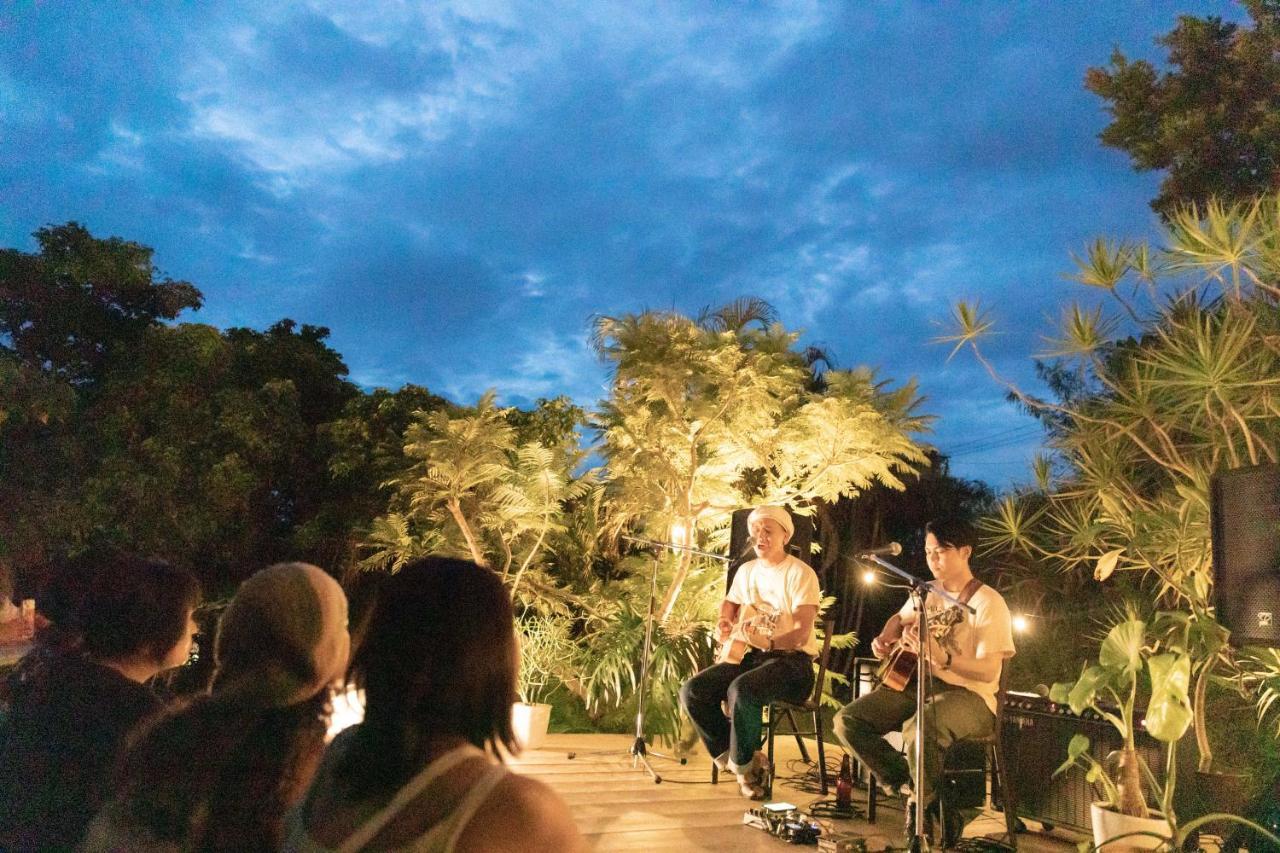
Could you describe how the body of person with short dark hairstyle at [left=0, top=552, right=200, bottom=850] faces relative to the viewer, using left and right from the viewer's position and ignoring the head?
facing away from the viewer and to the right of the viewer

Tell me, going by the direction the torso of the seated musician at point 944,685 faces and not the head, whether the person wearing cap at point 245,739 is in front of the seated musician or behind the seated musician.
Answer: in front

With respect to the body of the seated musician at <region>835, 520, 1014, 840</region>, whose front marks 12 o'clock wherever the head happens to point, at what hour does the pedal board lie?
The pedal board is roughly at 1 o'clock from the seated musician.

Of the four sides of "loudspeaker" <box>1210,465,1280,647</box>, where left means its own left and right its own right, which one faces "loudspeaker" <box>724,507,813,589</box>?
right

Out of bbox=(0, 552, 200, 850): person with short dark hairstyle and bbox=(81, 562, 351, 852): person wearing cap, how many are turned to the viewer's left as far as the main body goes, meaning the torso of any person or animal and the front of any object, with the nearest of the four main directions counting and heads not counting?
0

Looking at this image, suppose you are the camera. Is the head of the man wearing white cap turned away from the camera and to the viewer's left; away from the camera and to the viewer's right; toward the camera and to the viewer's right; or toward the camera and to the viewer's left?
toward the camera and to the viewer's left

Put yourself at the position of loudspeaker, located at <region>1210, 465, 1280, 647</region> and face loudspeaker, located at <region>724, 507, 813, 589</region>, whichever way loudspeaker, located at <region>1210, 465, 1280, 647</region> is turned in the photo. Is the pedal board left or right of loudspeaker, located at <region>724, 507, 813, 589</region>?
left

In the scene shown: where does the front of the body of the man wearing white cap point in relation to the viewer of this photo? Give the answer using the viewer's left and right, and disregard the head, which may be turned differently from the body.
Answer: facing the viewer and to the left of the viewer

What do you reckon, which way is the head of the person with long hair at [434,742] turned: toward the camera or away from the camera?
away from the camera

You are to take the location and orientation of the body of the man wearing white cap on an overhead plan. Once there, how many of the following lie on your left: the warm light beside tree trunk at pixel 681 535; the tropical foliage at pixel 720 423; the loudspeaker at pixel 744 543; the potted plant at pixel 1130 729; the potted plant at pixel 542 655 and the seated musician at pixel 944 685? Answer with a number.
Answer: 2

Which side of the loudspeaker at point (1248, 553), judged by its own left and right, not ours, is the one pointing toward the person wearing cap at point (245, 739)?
front

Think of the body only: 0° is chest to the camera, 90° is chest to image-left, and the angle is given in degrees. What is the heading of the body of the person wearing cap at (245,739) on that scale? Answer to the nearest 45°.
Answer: approximately 225°
